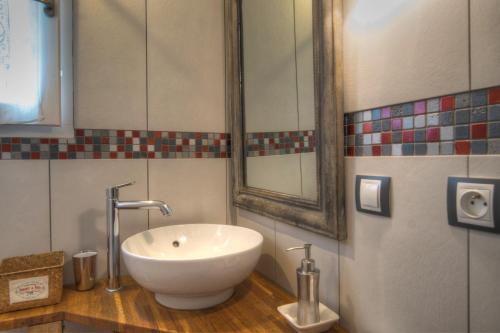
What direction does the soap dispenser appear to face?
to the viewer's left

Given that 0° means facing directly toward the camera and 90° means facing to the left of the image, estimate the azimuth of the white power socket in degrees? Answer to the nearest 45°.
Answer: approximately 45°

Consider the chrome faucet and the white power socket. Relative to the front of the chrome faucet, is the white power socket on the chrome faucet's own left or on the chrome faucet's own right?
on the chrome faucet's own right

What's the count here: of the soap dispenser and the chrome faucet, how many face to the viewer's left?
1

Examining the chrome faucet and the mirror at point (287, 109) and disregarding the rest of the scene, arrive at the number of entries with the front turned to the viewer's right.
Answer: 1

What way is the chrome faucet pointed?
to the viewer's right

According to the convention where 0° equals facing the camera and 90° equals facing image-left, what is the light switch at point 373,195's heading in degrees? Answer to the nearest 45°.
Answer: approximately 45°
